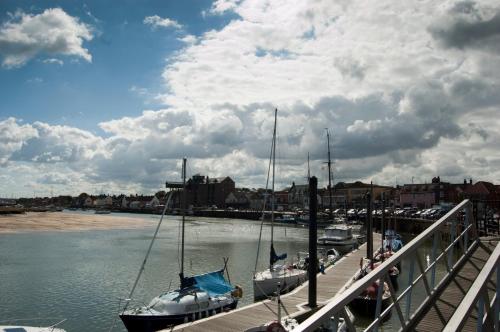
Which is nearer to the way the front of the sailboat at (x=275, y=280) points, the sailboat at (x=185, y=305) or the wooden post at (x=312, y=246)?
the sailboat

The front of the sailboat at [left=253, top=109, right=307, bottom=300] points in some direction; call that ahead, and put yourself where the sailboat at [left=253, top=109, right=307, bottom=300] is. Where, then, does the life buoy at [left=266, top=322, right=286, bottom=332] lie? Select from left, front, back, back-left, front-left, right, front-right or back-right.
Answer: front-left

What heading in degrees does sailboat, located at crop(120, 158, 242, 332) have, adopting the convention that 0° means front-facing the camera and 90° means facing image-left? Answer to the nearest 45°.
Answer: approximately 45°

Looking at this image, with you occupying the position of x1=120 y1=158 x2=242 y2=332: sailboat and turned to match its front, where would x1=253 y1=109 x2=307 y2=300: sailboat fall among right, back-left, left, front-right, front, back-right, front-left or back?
back

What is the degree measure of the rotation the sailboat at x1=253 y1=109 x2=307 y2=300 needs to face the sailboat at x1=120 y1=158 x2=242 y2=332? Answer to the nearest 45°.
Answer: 0° — it already faces it

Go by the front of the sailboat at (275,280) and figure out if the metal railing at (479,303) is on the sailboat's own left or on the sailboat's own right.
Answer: on the sailboat's own left

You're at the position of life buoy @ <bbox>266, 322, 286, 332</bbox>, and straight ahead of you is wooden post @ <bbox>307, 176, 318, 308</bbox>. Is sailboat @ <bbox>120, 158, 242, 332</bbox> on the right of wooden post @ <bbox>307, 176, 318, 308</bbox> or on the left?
left

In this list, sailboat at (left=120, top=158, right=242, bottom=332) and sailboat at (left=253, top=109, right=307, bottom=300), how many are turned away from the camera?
0

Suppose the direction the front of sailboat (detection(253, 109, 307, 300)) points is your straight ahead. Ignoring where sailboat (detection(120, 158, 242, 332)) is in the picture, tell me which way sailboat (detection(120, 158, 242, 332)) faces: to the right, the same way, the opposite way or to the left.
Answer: the same way

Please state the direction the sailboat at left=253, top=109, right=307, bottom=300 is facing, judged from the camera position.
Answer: facing the viewer and to the left of the viewer
